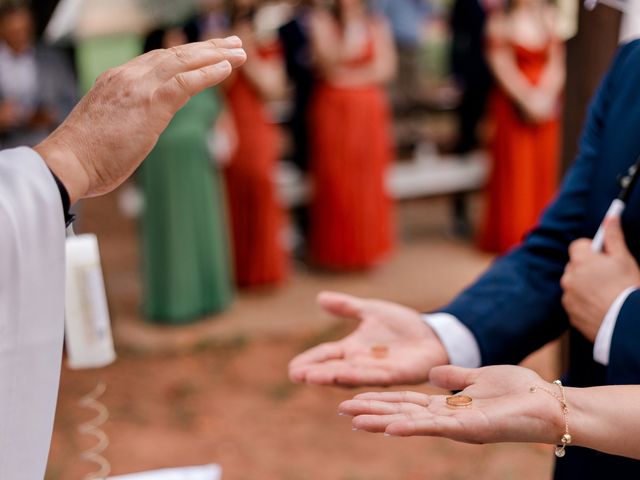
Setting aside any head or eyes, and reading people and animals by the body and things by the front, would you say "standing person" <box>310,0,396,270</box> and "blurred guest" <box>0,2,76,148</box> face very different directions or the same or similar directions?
same or similar directions

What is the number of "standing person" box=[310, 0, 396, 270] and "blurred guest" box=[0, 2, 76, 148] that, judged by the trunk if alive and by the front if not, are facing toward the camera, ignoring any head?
2

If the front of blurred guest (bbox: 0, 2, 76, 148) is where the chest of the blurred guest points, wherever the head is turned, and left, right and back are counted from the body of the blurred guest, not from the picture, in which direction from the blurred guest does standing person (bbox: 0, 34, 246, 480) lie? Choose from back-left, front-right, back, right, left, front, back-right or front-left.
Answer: front

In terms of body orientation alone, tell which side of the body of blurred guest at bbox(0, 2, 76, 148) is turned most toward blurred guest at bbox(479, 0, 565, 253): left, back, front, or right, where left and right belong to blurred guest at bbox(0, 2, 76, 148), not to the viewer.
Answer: left

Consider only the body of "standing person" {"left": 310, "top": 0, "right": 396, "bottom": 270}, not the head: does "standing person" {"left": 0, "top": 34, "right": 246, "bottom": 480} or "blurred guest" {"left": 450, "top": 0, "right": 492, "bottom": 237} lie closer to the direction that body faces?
the standing person

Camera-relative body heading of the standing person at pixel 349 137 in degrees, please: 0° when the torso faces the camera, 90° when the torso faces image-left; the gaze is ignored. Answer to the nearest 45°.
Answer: approximately 0°

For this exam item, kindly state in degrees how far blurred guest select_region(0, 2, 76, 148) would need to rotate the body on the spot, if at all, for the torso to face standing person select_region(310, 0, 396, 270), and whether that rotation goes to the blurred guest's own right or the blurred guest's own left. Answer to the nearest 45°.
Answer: approximately 90° to the blurred guest's own left

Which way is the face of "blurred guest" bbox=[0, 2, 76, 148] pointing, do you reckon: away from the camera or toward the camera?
toward the camera

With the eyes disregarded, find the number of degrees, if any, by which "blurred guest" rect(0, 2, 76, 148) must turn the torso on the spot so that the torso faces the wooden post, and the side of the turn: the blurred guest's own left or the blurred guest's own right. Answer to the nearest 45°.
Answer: approximately 45° to the blurred guest's own left

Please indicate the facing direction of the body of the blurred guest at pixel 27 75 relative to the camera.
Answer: toward the camera

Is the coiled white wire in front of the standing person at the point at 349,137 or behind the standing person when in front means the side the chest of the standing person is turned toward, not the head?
in front

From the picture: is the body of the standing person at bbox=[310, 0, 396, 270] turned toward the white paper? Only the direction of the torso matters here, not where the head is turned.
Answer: yes

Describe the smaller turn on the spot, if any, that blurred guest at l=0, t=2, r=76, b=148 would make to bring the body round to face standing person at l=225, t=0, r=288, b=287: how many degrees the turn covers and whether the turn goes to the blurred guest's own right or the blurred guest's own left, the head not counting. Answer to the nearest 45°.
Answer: approximately 90° to the blurred guest's own left

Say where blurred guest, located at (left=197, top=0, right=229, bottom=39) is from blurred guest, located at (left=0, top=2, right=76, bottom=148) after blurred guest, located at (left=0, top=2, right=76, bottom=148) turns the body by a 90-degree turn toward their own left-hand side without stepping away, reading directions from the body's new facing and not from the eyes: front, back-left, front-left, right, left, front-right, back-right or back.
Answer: front
